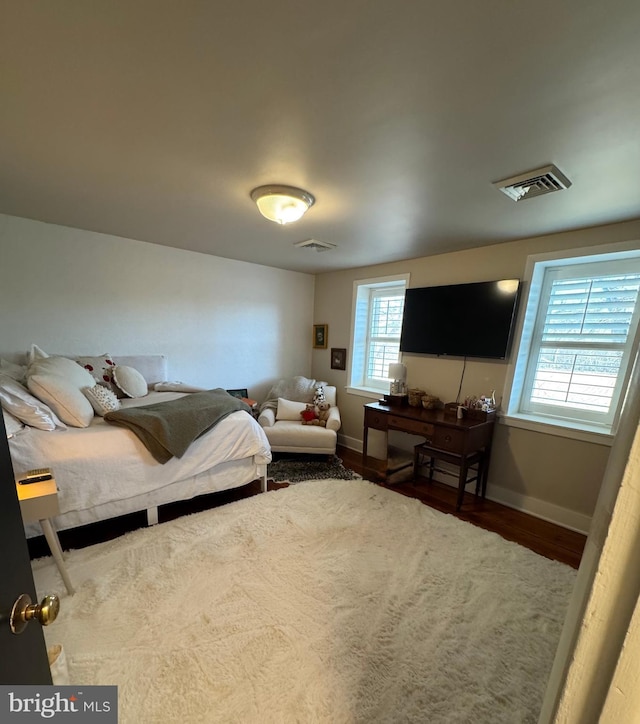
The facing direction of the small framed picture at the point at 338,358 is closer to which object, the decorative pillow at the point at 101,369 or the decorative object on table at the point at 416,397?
the decorative pillow

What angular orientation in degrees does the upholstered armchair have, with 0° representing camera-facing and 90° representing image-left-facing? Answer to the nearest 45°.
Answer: approximately 0°

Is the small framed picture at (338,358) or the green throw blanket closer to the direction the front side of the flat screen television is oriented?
the green throw blanket

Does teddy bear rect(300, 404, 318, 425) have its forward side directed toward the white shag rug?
yes

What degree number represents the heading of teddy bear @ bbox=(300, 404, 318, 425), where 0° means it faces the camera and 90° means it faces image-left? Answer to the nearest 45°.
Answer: approximately 0°
